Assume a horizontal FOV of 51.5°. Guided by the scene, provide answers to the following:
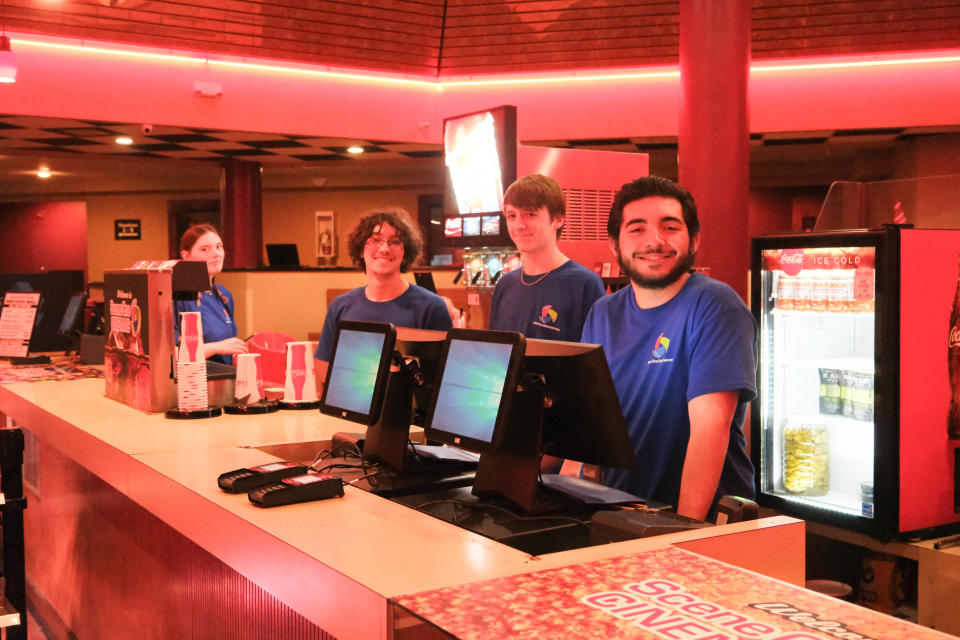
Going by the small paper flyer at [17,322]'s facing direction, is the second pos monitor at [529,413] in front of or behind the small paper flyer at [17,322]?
in front

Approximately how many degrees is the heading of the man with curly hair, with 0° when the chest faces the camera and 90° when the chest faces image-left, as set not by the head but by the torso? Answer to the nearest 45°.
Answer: approximately 0°

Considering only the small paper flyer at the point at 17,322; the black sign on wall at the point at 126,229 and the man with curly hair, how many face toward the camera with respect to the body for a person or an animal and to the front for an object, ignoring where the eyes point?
3

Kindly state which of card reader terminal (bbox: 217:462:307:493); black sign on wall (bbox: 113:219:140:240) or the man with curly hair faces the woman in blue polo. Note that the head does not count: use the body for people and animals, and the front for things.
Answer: the black sign on wall

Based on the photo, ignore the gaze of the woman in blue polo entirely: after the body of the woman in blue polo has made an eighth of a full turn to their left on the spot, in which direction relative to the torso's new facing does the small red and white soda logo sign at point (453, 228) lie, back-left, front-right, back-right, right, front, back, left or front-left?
front

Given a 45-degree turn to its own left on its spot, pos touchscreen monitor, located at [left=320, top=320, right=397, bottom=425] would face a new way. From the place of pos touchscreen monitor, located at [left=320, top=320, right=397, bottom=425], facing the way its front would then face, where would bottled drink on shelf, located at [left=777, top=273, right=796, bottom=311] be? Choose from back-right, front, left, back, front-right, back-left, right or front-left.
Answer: back-left

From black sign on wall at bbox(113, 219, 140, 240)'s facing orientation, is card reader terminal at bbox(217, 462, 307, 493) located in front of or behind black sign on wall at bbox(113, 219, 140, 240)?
in front

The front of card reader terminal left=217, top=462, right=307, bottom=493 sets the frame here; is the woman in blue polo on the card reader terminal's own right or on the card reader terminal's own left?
on the card reader terminal's own right

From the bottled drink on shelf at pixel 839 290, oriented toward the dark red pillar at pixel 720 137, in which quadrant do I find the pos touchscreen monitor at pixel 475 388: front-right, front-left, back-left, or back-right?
back-left

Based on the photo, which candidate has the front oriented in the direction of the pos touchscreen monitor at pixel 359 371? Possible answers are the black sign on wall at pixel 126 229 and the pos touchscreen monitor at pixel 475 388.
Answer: the black sign on wall

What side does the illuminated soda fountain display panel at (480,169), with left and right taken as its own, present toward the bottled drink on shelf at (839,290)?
left
